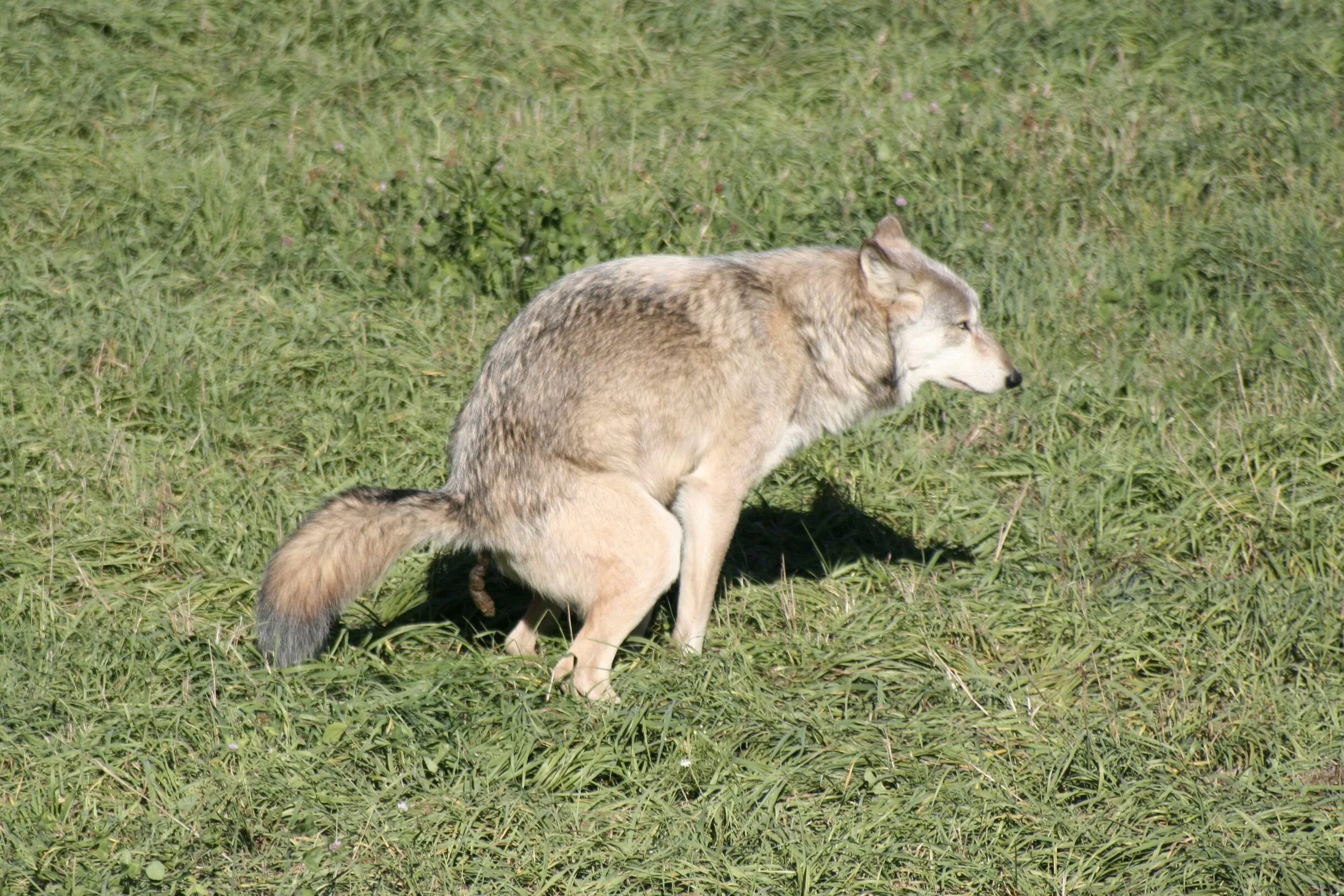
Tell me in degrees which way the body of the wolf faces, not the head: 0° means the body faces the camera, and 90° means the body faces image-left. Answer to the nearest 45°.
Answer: approximately 270°
